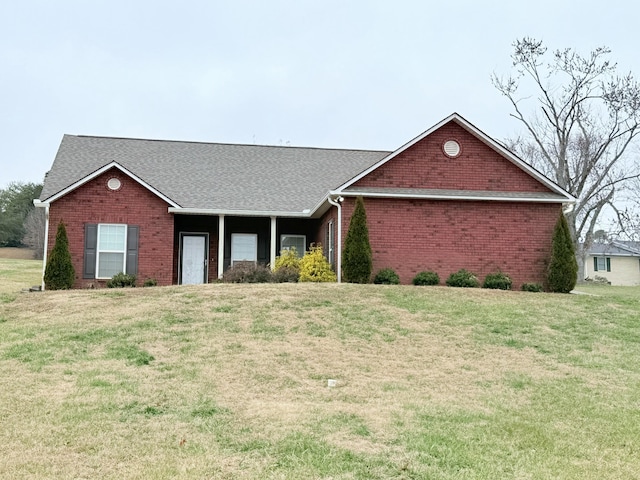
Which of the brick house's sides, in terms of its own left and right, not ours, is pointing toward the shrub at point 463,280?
front

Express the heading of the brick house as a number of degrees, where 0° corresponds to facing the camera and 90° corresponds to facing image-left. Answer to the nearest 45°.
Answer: approximately 0°

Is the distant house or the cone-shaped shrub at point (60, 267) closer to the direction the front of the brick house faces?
the cone-shaped shrub

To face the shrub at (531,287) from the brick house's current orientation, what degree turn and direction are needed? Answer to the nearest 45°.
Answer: approximately 90° to its left

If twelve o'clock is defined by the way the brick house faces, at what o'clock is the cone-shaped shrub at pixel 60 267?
The cone-shaped shrub is roughly at 3 o'clock from the brick house.
